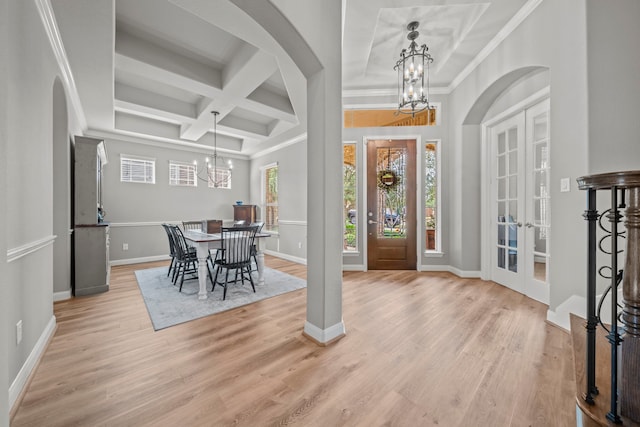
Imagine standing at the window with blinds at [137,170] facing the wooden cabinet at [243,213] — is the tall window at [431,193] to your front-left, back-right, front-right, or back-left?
front-right

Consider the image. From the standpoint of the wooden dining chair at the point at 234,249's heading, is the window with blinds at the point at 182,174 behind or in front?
in front

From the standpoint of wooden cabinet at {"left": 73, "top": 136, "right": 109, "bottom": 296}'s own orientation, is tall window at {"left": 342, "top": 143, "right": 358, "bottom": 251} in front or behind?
in front

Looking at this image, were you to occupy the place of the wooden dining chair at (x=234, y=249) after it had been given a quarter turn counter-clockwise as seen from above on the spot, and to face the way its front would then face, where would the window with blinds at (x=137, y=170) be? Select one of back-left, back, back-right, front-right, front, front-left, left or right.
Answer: right

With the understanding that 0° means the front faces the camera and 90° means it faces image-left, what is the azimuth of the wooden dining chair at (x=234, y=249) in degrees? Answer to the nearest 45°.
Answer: approximately 135°

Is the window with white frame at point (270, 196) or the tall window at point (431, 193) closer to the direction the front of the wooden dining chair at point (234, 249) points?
the window with white frame

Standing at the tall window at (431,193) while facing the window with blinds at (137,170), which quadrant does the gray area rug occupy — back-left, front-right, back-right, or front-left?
front-left

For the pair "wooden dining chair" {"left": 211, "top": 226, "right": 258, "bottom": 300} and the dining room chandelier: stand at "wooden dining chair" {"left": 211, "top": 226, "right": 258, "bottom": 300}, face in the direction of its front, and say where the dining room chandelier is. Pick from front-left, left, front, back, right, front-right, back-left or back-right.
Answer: front-right

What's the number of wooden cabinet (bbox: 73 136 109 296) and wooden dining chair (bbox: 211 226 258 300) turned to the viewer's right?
1

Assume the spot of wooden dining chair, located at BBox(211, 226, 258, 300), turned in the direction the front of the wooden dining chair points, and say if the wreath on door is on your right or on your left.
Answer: on your right

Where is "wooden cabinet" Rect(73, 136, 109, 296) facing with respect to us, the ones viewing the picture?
facing to the right of the viewer

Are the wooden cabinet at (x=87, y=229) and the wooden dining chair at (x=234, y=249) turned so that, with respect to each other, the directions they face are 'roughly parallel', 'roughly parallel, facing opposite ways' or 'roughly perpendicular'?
roughly perpendicular

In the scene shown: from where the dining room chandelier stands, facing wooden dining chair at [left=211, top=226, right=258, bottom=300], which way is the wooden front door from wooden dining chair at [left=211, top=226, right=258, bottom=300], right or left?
left
